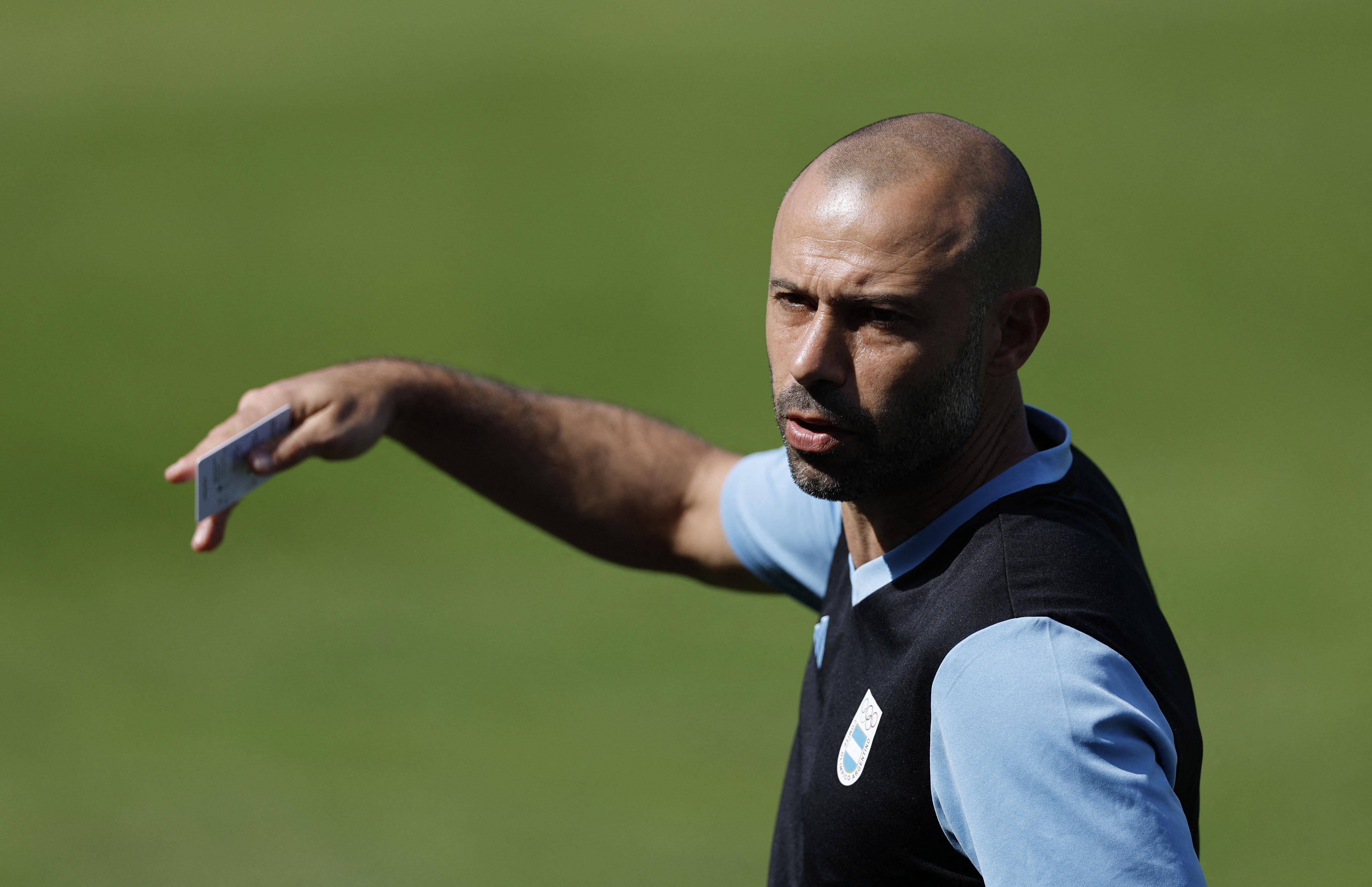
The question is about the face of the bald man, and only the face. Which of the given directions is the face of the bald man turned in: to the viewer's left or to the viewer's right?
to the viewer's left

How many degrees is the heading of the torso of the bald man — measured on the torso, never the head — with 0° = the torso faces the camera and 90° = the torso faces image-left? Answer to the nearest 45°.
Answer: approximately 45°
